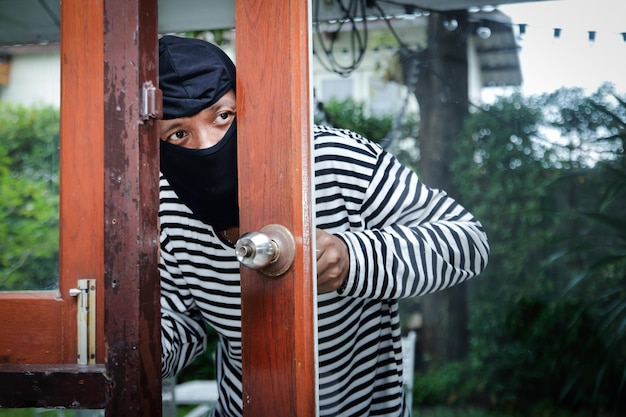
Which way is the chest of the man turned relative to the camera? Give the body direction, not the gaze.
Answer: toward the camera

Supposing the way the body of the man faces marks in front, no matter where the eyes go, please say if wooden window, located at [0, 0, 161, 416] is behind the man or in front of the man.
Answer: in front

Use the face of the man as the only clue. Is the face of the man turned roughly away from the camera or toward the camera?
toward the camera

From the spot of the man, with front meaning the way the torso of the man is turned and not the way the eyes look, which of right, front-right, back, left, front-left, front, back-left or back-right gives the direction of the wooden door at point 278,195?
front

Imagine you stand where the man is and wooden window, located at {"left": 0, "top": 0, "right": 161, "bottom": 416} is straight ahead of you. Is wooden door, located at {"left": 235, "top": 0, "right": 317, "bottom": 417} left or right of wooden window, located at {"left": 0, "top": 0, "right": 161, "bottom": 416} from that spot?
left

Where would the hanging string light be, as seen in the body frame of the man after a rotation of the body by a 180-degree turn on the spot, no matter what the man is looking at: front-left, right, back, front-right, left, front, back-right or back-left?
front-right
